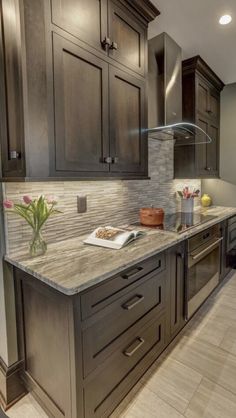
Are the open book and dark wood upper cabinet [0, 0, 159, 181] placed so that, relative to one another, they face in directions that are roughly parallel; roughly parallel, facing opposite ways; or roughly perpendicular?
roughly parallel

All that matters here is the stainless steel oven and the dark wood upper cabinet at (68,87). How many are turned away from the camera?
0

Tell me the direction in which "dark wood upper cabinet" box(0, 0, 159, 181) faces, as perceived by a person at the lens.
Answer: facing the viewer and to the right of the viewer

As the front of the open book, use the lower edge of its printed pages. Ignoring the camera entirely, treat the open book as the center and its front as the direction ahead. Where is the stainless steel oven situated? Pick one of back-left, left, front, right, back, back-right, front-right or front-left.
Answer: left

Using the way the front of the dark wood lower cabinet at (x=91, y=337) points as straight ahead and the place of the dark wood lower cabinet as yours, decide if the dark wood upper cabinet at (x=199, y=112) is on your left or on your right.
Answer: on your left

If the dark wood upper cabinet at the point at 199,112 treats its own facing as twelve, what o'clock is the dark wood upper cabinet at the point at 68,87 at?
the dark wood upper cabinet at the point at 68,87 is roughly at 2 o'clock from the dark wood upper cabinet at the point at 199,112.

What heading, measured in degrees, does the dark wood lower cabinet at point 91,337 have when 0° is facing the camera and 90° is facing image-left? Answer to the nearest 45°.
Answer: approximately 315°

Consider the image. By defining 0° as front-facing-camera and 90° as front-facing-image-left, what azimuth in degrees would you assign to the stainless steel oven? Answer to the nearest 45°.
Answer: approximately 315°

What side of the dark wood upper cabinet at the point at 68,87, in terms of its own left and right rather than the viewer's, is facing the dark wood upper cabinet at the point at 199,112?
left

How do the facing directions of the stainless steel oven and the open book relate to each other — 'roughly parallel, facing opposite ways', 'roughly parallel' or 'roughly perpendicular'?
roughly parallel

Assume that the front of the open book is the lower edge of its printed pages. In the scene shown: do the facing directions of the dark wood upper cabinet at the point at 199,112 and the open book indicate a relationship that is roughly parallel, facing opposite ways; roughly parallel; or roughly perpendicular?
roughly parallel

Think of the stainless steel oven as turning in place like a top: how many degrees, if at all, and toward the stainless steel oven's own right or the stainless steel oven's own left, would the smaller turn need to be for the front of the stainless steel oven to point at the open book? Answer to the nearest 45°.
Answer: approximately 90° to the stainless steel oven's own right
